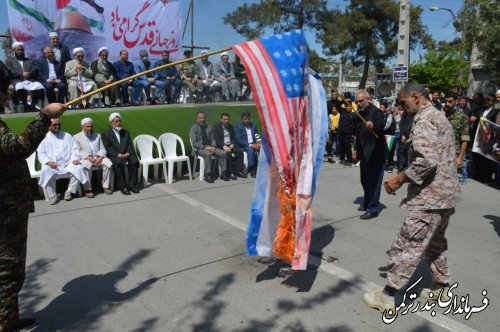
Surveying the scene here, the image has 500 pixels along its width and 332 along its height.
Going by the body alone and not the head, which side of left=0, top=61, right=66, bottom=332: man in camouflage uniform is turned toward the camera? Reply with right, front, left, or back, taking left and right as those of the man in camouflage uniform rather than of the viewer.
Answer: right

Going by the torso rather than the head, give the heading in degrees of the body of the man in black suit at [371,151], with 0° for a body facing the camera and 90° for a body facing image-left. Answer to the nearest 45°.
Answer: approximately 45°

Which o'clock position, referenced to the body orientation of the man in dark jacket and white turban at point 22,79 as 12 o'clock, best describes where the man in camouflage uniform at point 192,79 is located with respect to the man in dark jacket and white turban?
The man in camouflage uniform is roughly at 10 o'clock from the man in dark jacket and white turban.

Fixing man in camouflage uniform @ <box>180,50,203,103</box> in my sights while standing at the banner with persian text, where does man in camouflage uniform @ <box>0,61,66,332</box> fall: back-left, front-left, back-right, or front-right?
front-right

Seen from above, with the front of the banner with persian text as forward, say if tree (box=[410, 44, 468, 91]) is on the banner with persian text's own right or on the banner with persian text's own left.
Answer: on the banner with persian text's own left

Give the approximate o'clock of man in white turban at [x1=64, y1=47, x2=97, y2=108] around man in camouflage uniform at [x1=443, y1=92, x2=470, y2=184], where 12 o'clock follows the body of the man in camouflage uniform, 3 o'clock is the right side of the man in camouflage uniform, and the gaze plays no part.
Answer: The man in white turban is roughly at 1 o'clock from the man in camouflage uniform.

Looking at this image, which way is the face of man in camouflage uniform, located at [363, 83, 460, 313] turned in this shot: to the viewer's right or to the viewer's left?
to the viewer's left

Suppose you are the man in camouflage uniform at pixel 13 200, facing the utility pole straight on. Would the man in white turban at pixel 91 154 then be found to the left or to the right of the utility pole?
left
